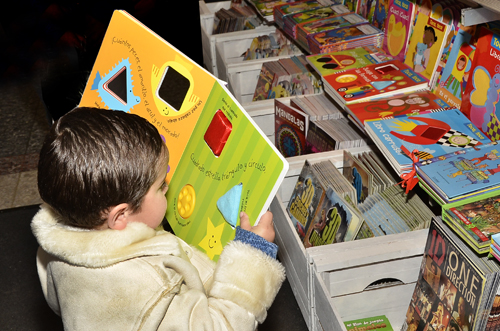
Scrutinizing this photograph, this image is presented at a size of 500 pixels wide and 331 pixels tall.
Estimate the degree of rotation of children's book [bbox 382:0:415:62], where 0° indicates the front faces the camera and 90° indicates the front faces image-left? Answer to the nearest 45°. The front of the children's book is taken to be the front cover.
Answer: approximately 45°

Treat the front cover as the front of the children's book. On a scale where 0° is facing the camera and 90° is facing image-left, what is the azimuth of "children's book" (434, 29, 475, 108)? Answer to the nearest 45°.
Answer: approximately 45°

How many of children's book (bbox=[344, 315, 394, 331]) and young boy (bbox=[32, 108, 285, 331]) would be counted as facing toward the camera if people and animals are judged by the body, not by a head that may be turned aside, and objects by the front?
1

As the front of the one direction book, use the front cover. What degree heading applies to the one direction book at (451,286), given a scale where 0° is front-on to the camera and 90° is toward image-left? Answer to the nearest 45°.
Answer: approximately 45°

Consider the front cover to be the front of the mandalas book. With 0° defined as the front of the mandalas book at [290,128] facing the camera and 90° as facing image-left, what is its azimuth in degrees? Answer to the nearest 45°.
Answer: approximately 45°

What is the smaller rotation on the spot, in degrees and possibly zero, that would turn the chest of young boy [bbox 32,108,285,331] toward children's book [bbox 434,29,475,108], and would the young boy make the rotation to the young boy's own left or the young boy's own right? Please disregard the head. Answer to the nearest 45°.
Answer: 0° — they already face it

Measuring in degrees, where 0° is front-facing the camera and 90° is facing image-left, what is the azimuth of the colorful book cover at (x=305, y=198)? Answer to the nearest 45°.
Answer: approximately 45°

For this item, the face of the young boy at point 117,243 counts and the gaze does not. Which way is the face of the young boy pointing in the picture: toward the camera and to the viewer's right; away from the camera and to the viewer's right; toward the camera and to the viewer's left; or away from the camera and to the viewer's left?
away from the camera and to the viewer's right

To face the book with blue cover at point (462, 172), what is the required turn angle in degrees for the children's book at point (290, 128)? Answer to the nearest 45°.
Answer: approximately 90° to its left
